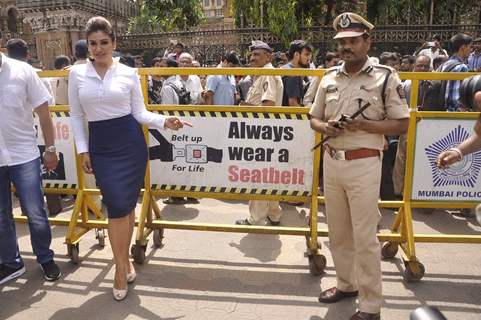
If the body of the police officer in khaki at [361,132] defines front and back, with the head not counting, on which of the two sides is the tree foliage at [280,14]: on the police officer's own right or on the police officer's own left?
on the police officer's own right

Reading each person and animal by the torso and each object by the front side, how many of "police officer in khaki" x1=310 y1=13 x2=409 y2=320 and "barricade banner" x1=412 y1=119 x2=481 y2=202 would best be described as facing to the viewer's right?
0

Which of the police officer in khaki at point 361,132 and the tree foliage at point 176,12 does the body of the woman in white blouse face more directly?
the police officer in khaki

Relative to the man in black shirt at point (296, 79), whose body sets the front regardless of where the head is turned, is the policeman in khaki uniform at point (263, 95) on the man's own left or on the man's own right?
on the man's own right

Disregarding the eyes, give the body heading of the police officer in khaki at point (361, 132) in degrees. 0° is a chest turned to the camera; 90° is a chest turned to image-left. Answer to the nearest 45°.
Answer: approximately 45°
